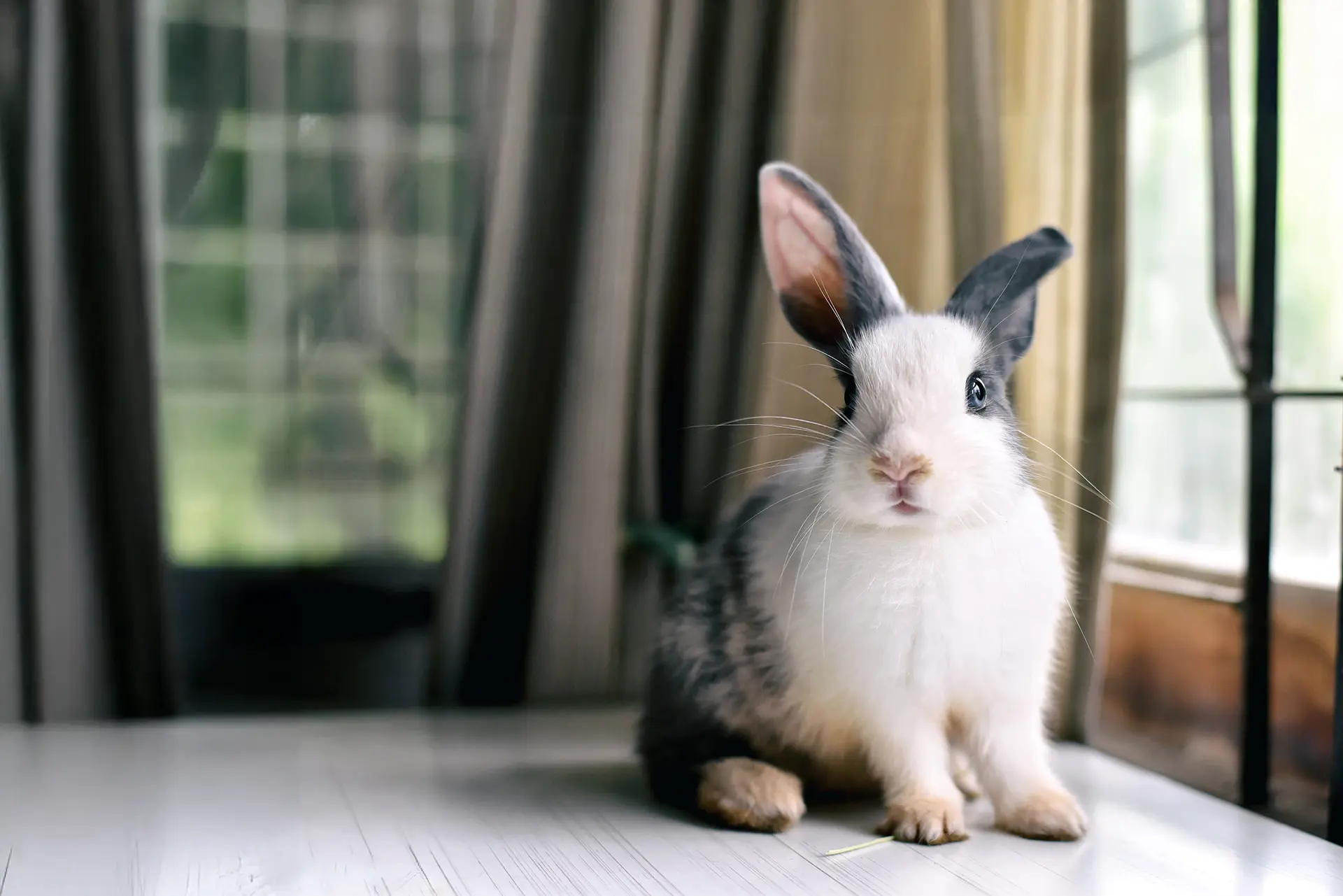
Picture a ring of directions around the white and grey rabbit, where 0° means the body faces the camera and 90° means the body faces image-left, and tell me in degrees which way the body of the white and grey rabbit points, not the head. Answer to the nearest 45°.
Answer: approximately 315°

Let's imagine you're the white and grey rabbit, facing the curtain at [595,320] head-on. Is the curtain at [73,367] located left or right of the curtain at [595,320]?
left

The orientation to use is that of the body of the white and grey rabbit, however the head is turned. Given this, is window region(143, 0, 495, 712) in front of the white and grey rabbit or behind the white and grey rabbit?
behind

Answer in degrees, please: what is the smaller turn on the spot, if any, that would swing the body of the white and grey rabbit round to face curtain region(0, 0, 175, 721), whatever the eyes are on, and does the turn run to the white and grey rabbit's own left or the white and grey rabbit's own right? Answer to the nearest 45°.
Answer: approximately 135° to the white and grey rabbit's own right

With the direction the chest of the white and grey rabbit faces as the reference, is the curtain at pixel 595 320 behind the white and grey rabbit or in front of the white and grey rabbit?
behind

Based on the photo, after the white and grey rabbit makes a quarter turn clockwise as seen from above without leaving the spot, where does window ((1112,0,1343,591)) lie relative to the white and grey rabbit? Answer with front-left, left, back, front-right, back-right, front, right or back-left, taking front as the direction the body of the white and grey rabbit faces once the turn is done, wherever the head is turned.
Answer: back
